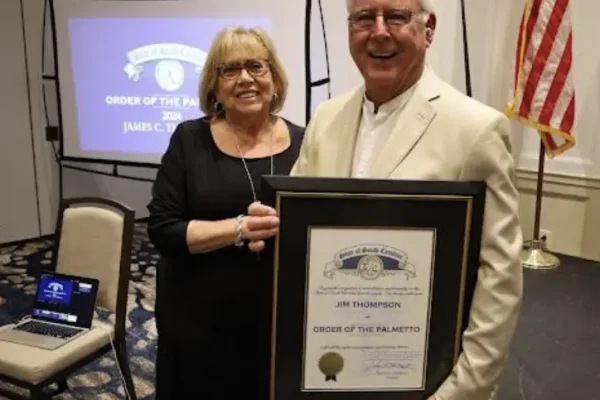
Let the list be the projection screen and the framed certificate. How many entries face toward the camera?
2

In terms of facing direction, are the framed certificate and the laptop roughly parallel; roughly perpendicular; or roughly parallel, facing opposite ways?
roughly parallel

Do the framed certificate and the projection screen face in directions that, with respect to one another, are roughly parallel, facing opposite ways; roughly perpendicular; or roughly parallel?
roughly parallel

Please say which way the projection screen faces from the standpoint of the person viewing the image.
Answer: facing the viewer

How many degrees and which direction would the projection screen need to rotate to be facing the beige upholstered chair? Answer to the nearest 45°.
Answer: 0° — it already faces it

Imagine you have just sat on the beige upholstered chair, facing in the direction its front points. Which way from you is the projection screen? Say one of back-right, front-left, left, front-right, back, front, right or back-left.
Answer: back-right

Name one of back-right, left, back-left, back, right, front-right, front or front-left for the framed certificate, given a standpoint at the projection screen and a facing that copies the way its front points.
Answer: front

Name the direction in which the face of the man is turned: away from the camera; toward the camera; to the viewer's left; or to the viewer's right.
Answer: toward the camera

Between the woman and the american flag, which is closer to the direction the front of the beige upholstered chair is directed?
the woman

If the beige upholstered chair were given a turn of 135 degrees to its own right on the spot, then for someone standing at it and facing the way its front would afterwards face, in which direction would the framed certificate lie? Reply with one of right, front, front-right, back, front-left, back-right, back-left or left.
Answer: back

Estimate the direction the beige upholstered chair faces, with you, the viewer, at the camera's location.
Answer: facing the viewer and to the left of the viewer

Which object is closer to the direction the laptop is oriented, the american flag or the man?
the man

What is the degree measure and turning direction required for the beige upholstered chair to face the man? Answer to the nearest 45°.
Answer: approximately 45° to its left

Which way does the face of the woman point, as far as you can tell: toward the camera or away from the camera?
toward the camera
